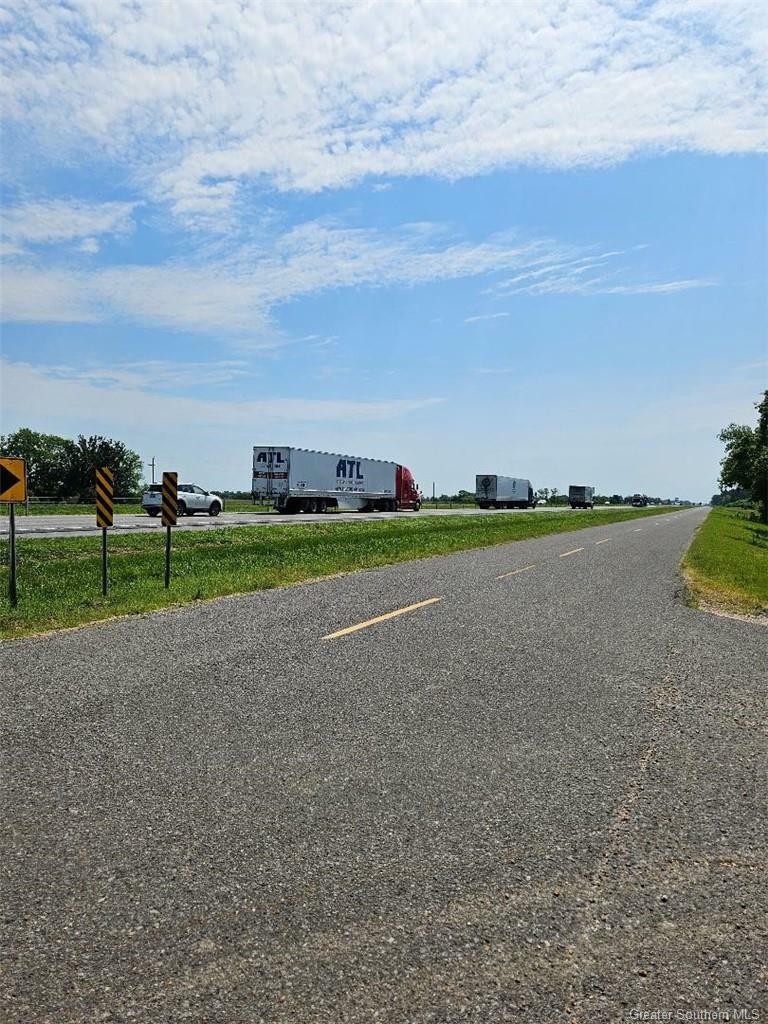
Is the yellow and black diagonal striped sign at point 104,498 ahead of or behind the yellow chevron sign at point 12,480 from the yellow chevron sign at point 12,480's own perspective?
behind

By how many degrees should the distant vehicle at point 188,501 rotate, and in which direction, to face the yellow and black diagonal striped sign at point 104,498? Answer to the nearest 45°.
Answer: approximately 135° to its right

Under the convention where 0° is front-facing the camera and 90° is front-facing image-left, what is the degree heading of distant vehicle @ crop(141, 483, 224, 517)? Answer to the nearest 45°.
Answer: approximately 225°

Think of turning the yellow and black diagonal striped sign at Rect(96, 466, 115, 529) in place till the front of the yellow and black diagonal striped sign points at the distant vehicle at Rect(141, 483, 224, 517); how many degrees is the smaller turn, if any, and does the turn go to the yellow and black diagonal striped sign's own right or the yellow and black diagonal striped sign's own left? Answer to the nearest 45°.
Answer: approximately 180°

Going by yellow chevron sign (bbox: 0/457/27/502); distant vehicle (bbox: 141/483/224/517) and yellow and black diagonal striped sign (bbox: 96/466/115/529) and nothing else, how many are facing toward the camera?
2

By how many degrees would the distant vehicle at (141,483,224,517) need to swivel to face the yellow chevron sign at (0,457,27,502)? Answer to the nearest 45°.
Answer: approximately 135° to its right

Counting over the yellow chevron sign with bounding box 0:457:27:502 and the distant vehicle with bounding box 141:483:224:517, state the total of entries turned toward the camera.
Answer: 1

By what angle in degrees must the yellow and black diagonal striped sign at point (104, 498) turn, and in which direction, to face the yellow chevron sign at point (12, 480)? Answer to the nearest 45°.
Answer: approximately 45° to its right

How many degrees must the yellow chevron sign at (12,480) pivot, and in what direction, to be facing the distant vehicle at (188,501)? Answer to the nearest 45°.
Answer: approximately 180°
